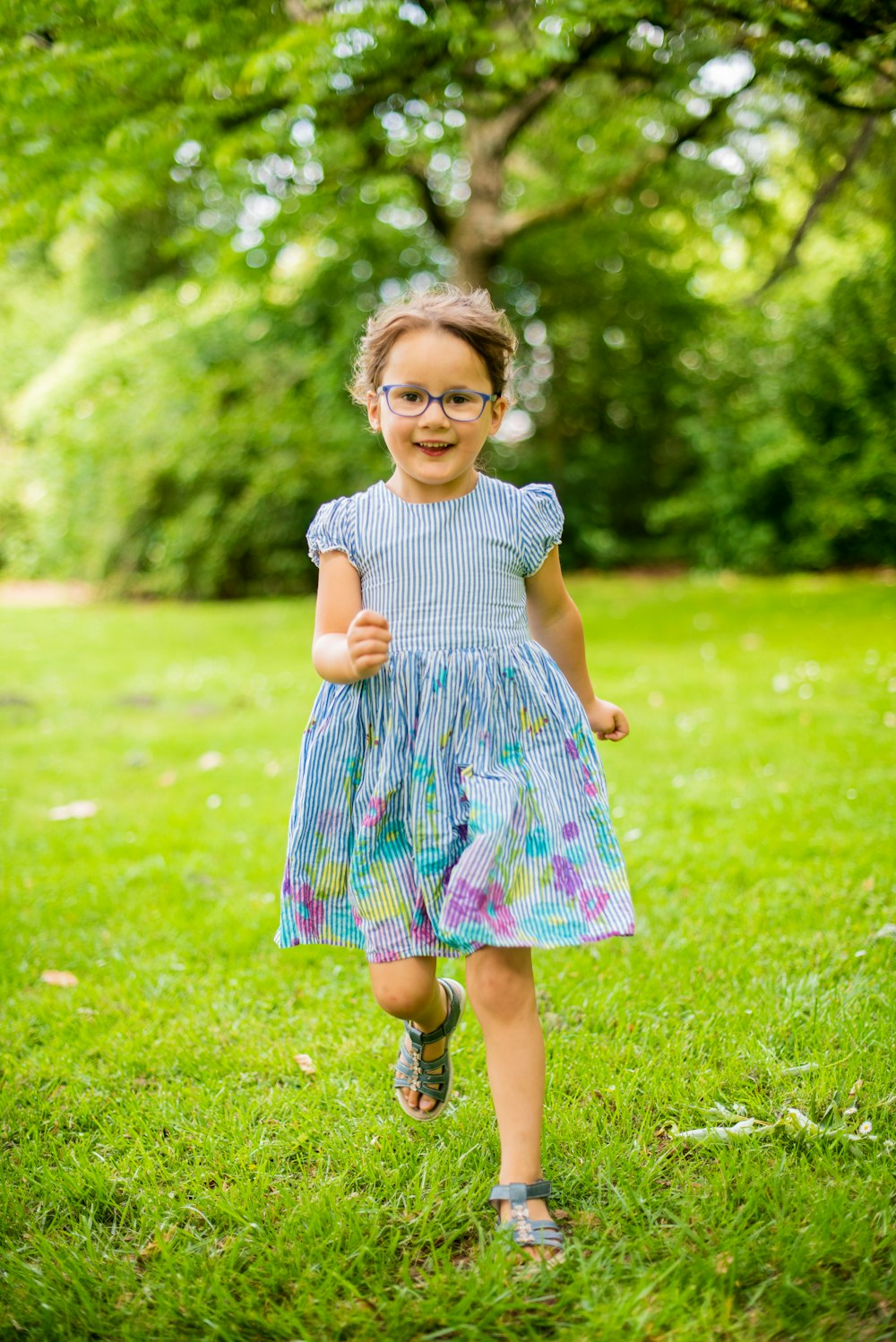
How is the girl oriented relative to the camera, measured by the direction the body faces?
toward the camera

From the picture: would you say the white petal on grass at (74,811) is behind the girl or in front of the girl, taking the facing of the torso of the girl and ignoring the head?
behind

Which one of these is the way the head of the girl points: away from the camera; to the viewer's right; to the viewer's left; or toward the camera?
toward the camera
